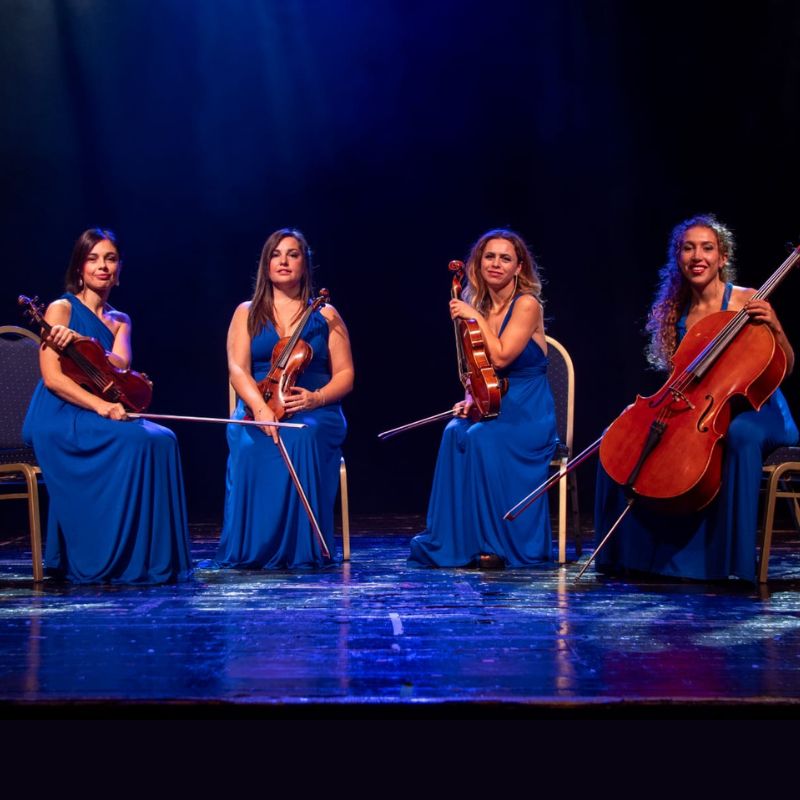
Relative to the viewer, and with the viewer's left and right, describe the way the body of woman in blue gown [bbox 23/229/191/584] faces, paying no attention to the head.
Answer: facing the viewer and to the right of the viewer

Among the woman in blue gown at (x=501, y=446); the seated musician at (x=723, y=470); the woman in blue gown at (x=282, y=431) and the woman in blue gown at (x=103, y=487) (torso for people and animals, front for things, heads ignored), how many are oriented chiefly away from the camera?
0

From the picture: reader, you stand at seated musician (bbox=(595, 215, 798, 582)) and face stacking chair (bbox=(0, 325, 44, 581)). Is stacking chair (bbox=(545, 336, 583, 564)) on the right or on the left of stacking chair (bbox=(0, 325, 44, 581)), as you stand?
right

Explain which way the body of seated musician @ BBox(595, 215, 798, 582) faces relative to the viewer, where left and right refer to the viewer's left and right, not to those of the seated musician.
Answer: facing the viewer and to the left of the viewer

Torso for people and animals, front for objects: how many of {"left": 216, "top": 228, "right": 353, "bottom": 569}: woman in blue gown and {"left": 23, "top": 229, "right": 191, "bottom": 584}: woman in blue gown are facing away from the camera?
0

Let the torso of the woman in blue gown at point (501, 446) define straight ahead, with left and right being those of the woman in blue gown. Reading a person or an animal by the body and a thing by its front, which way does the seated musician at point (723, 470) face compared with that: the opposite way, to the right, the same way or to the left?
the same way

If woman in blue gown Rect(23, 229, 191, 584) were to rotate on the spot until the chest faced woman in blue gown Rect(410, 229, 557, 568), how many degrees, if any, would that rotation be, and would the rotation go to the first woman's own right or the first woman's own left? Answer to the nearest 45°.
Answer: approximately 45° to the first woman's own left

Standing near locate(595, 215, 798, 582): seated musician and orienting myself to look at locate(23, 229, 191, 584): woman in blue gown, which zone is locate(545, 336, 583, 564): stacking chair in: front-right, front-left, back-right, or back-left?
front-right

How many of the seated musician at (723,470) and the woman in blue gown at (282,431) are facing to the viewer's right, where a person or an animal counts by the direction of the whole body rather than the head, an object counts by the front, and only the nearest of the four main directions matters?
0

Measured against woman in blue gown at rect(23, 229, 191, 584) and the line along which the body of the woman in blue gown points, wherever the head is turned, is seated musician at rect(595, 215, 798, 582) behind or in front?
in front

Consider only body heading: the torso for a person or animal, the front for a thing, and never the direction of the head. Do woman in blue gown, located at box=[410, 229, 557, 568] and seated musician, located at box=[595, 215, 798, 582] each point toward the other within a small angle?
no

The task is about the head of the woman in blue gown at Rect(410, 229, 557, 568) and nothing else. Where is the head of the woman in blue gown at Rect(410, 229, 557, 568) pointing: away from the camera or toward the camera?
toward the camera

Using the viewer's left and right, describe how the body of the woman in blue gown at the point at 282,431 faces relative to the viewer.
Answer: facing the viewer

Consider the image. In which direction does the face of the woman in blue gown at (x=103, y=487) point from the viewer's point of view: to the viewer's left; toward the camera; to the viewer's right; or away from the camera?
toward the camera

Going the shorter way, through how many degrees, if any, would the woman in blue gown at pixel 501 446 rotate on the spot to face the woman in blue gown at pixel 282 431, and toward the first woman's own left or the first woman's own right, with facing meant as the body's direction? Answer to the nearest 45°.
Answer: approximately 45° to the first woman's own right

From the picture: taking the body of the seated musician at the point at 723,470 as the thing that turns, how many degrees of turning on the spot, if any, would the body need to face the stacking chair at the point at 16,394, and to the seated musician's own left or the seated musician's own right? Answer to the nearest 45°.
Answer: approximately 45° to the seated musician's own right

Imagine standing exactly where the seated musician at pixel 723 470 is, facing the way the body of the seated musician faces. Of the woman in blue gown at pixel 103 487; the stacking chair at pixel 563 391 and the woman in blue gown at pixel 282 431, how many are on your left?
0
